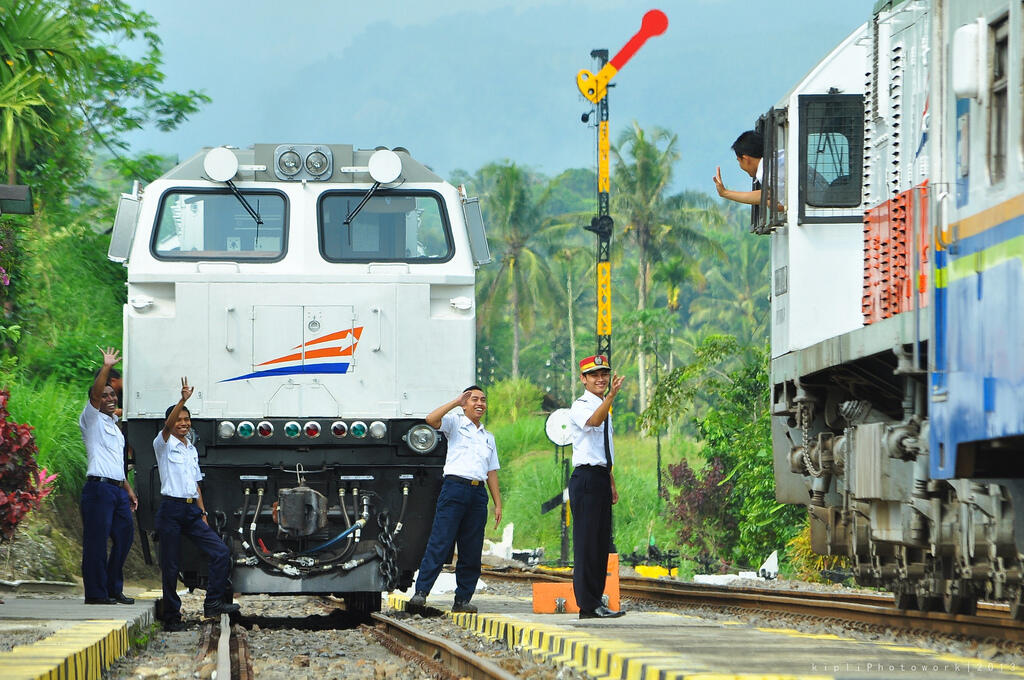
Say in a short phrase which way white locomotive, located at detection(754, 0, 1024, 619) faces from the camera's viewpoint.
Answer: facing away from the viewer and to the left of the viewer

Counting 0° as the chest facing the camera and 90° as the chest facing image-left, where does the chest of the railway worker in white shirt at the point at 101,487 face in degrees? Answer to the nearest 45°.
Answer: approximately 315°

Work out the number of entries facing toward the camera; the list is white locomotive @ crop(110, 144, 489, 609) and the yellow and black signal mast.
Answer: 2

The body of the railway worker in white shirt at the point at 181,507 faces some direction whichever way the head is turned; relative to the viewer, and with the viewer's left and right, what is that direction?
facing the viewer and to the right of the viewer

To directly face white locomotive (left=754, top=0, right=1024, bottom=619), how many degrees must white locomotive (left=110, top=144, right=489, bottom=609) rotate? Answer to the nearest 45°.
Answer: approximately 45° to its left

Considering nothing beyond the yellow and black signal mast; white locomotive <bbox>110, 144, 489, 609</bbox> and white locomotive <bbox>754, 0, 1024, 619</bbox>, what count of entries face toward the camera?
2

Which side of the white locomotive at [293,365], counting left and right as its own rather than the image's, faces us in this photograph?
front

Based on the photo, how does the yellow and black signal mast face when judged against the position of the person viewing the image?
facing the viewer

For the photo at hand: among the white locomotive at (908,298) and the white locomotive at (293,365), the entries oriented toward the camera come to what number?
1

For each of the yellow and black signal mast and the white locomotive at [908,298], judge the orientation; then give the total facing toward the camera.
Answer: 1

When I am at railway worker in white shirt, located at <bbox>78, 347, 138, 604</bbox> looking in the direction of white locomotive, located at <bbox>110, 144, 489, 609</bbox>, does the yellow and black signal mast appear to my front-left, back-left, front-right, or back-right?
front-left
